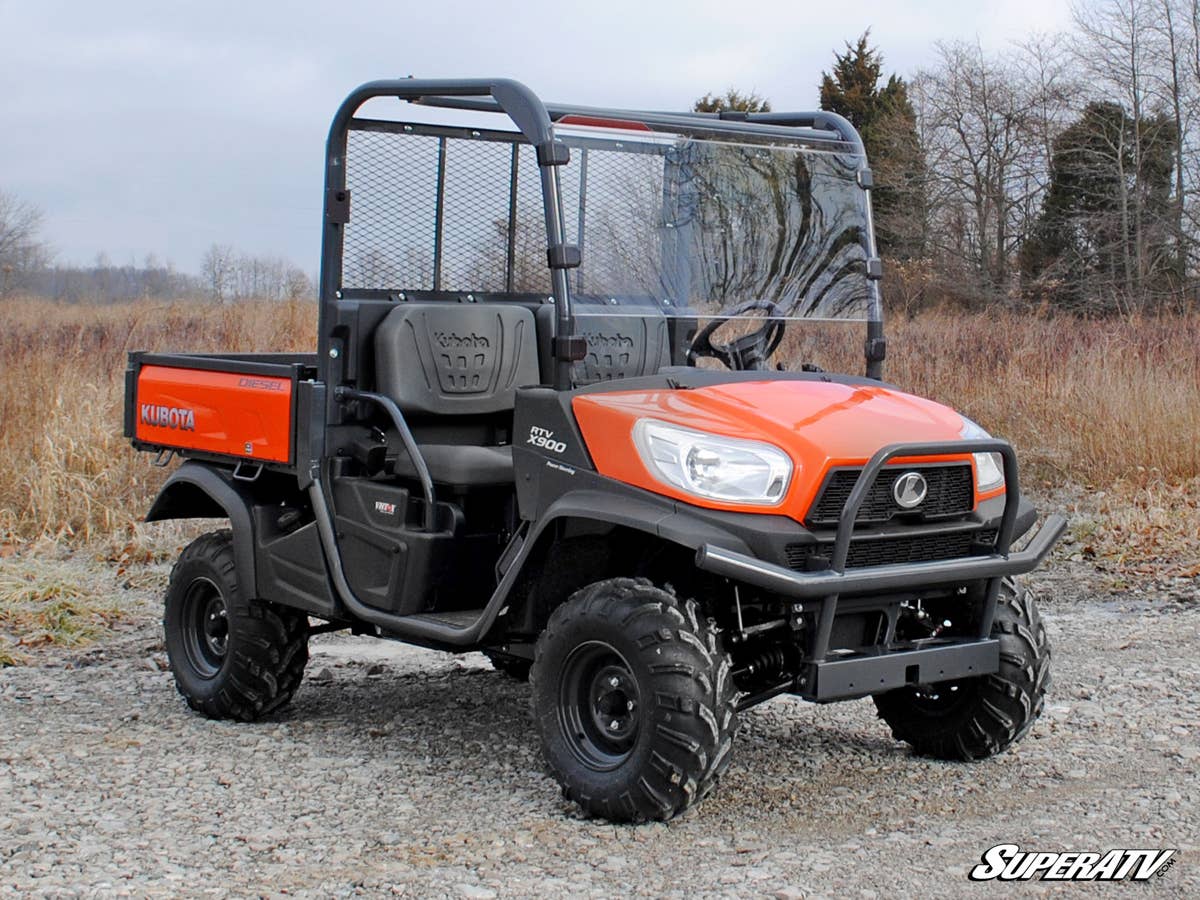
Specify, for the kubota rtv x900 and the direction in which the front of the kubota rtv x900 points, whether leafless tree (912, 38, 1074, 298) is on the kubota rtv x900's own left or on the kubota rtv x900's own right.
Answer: on the kubota rtv x900's own left

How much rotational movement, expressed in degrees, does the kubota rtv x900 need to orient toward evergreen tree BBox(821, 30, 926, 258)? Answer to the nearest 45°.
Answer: approximately 135° to its left

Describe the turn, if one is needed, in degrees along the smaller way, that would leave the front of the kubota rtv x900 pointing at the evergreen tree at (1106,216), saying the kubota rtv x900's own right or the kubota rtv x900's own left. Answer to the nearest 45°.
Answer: approximately 135° to the kubota rtv x900's own left

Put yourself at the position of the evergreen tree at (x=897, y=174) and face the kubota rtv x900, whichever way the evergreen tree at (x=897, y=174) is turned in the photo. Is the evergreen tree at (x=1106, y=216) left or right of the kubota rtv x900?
left

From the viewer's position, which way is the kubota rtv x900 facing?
facing the viewer and to the right of the viewer
